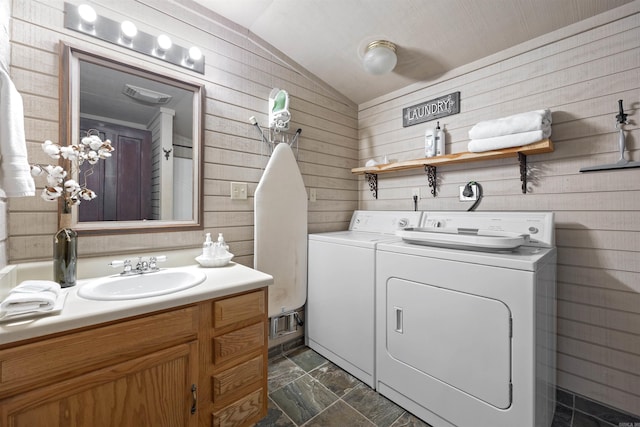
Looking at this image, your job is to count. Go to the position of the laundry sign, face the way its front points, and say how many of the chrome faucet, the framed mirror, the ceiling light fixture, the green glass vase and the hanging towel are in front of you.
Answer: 5

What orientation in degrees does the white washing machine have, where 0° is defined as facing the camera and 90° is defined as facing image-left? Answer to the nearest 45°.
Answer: approximately 45°

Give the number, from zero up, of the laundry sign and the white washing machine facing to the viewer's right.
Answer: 0

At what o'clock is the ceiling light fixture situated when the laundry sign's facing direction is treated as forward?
The ceiling light fixture is roughly at 12 o'clock from the laundry sign.

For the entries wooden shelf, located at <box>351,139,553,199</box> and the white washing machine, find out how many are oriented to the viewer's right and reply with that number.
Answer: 0

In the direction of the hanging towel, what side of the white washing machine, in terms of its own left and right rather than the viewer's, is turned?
front

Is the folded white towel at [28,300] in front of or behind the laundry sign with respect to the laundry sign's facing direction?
in front

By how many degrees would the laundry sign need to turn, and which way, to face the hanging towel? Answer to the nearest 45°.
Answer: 0° — it already faces it

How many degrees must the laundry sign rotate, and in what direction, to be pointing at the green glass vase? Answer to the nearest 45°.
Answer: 0° — it already faces it
